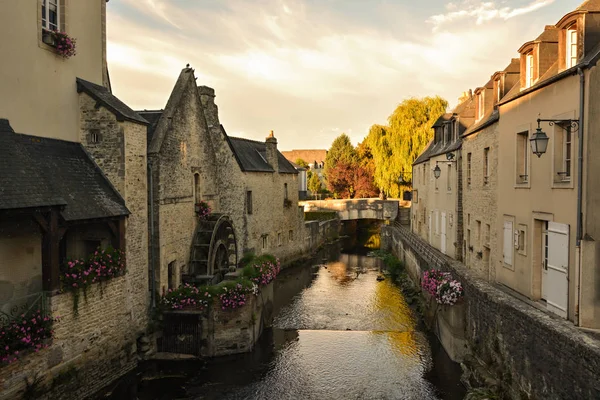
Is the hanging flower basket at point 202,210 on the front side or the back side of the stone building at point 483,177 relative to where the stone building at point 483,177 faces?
on the front side

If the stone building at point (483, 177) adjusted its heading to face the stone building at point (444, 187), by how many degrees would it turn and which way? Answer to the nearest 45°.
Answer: approximately 90° to its right

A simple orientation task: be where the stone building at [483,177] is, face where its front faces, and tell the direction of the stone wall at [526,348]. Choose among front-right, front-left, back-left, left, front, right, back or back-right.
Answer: left

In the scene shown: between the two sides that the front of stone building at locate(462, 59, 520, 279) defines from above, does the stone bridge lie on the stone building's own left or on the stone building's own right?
on the stone building's own right

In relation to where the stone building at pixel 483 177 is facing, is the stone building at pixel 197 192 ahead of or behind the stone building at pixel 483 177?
ahead

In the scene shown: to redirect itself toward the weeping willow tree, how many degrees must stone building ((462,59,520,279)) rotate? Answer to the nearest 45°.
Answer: approximately 90° to its right

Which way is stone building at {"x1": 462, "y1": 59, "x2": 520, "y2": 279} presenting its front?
to the viewer's left

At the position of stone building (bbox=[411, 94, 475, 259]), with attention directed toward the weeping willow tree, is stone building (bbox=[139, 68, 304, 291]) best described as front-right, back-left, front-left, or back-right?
back-left

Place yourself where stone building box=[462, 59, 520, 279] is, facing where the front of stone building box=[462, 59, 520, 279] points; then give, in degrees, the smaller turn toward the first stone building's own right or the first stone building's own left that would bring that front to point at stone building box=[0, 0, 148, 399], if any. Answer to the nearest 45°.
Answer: approximately 45° to the first stone building's own left

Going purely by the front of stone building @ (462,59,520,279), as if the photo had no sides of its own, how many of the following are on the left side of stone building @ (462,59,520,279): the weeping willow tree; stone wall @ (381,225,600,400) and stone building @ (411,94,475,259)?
1
